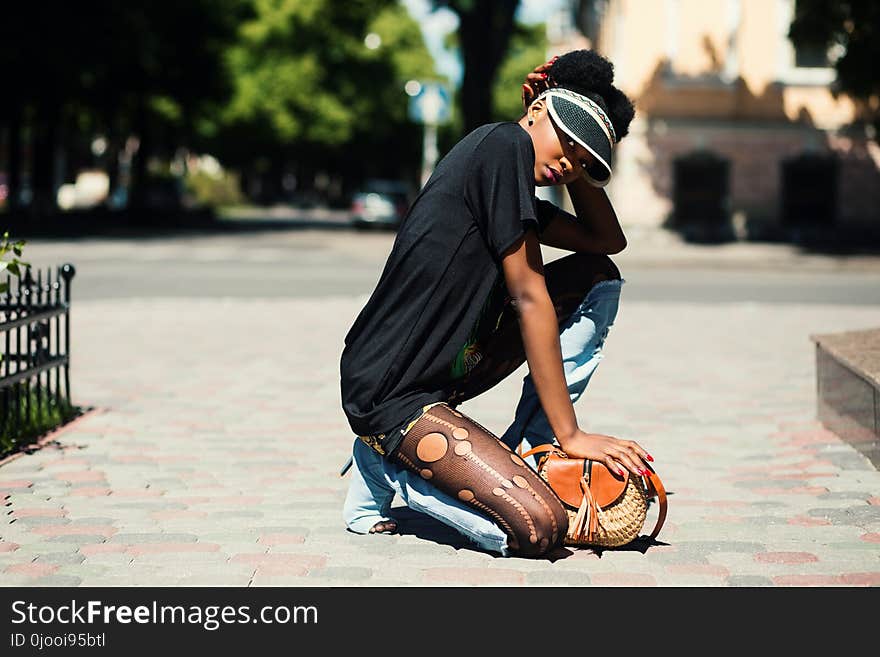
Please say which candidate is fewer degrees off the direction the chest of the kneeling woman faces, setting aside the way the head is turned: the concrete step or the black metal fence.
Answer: the concrete step

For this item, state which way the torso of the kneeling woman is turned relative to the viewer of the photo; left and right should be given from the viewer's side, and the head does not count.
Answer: facing to the right of the viewer

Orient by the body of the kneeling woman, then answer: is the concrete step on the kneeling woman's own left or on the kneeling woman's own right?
on the kneeling woman's own left

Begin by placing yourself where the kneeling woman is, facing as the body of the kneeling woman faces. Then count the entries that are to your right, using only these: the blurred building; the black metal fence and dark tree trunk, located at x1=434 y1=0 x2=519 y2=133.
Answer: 0

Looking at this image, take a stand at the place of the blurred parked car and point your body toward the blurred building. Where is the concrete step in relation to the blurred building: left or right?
right

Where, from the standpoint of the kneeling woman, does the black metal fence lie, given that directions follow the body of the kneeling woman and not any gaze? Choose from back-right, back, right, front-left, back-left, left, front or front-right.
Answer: back-left

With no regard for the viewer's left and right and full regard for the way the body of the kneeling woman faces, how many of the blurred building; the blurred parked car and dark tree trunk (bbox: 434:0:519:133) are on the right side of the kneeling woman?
0

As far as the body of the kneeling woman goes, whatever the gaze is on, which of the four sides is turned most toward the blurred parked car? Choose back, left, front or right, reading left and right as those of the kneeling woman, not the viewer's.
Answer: left

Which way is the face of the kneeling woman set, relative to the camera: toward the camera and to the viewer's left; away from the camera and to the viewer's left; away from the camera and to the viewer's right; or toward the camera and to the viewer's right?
toward the camera and to the viewer's right

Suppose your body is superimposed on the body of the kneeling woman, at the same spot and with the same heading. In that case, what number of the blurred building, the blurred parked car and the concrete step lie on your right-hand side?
0

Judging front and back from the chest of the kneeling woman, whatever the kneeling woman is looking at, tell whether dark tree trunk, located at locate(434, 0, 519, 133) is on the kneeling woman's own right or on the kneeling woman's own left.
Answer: on the kneeling woman's own left
